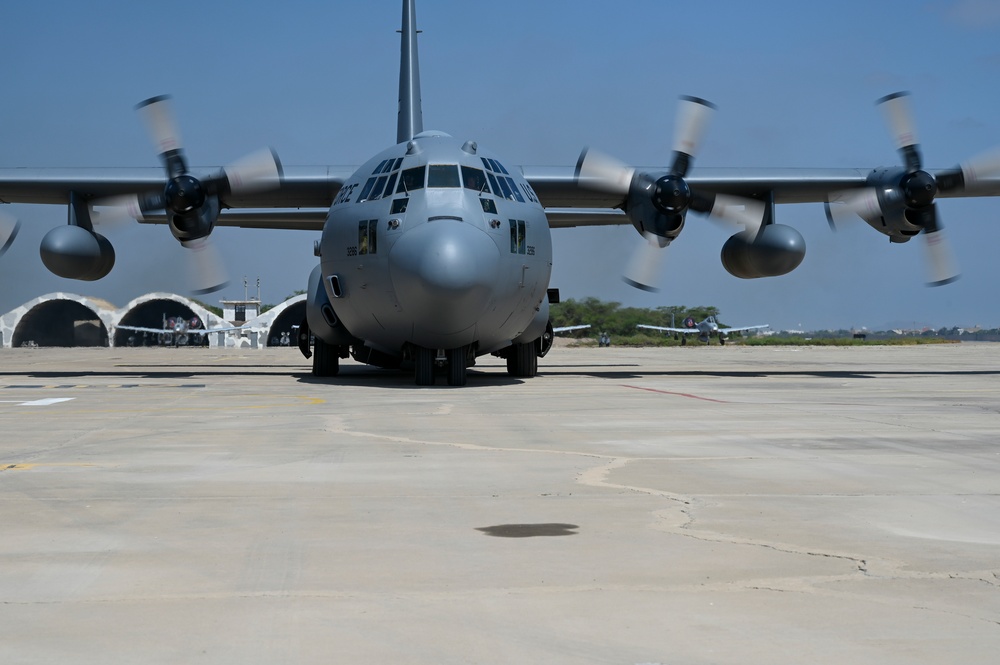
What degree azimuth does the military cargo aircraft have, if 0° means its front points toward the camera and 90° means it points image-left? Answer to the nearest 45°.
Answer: approximately 0°
